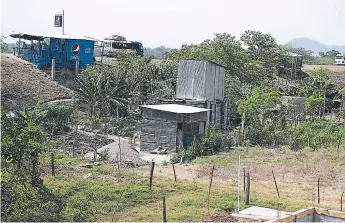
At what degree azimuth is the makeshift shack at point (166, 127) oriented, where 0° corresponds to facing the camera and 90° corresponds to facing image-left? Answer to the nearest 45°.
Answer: approximately 315°

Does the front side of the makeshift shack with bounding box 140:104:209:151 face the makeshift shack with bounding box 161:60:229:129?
no

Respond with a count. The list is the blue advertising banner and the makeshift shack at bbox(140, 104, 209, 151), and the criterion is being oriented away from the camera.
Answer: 0

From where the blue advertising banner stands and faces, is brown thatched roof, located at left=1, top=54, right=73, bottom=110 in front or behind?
in front

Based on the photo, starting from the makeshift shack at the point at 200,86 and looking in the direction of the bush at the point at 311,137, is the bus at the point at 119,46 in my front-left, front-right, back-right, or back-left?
back-left

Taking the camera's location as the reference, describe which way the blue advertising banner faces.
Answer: facing the viewer

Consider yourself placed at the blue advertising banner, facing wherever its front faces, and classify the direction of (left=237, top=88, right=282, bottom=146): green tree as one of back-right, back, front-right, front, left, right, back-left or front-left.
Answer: front-left

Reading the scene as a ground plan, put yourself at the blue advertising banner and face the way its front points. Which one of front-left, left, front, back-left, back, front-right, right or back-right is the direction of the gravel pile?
front

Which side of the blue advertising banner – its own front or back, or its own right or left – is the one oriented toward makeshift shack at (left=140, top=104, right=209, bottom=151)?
front

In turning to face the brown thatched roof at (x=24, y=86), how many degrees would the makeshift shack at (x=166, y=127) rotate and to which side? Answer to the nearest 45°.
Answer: approximately 180°

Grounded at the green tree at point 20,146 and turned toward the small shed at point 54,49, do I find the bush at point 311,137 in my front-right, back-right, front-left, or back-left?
front-right

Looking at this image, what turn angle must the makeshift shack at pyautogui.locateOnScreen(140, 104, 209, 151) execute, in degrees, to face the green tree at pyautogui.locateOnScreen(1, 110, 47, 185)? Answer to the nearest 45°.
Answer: approximately 45° to its right

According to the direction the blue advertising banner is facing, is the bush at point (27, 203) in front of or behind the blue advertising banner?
in front

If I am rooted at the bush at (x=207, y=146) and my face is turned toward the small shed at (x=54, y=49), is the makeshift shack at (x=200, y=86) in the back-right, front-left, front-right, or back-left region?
front-right
